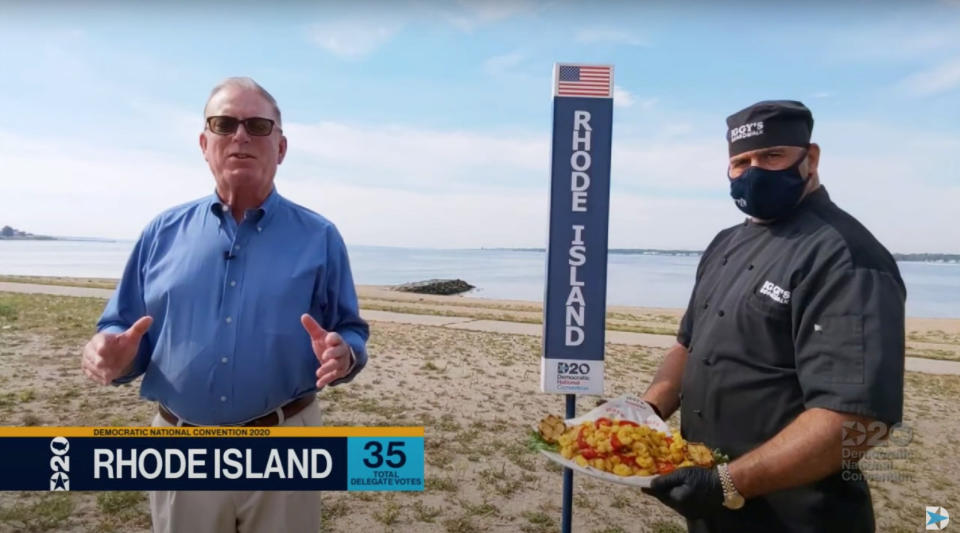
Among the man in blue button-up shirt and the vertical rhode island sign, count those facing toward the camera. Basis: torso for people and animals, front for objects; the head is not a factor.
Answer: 2

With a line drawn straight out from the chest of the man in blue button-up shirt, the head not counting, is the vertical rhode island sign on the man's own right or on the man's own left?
on the man's own left

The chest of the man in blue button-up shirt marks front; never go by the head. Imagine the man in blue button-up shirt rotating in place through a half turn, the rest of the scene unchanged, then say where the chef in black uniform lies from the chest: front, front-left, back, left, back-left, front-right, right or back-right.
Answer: back-right

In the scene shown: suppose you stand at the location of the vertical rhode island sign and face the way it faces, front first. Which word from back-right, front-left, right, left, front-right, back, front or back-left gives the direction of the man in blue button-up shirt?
front-right

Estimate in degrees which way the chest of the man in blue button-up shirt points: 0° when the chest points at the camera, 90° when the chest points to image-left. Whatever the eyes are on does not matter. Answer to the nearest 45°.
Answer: approximately 0°

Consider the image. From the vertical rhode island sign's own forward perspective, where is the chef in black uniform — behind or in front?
in front

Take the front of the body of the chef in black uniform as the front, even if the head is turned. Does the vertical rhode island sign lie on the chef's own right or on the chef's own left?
on the chef's own right

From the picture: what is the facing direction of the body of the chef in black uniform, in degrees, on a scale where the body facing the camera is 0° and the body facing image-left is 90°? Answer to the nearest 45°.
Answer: approximately 45°
